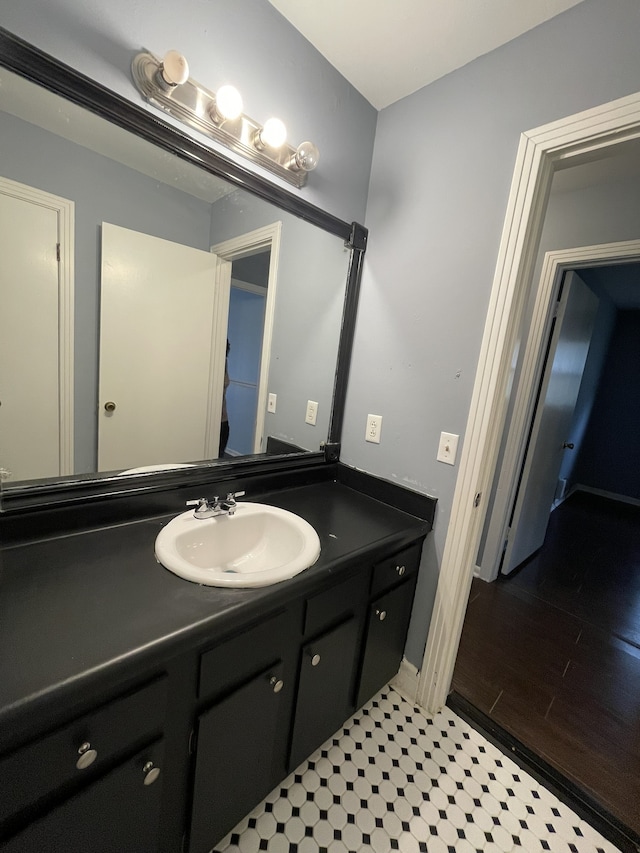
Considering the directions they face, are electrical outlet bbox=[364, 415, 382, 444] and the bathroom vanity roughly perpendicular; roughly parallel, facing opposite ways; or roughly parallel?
roughly perpendicular

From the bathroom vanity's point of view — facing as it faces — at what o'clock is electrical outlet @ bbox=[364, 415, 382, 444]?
The electrical outlet is roughly at 9 o'clock from the bathroom vanity.

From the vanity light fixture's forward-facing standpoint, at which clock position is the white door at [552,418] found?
The white door is roughly at 10 o'clock from the vanity light fixture.

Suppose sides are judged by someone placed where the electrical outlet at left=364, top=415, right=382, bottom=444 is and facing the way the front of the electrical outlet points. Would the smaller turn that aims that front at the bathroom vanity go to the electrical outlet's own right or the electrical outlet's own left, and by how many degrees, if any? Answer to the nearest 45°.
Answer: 0° — it already faces it

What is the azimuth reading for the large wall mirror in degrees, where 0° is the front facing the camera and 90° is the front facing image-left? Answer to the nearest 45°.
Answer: approximately 315°

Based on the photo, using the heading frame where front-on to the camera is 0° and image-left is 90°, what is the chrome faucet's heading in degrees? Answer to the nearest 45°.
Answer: approximately 315°

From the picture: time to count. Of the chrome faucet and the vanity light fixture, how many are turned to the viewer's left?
0

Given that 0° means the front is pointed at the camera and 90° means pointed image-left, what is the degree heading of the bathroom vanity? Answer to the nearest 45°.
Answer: approximately 315°

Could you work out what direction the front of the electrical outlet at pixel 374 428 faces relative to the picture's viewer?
facing the viewer and to the left of the viewer
